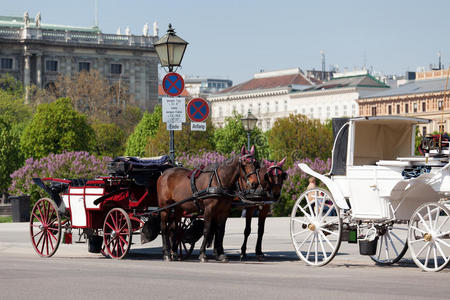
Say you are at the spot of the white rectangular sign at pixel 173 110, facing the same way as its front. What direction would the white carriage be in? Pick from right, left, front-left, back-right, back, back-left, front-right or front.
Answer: front-left

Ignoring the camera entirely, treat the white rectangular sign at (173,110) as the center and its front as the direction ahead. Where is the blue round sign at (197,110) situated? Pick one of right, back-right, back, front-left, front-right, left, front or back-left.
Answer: left

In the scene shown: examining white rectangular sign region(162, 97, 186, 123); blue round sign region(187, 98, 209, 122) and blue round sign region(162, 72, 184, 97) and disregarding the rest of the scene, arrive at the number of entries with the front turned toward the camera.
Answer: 3

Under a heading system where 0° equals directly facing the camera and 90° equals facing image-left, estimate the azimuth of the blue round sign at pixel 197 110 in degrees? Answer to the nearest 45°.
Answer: approximately 0°

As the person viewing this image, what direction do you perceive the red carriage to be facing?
facing the viewer and to the right of the viewer

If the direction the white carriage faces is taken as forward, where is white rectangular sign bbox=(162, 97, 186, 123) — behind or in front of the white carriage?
behind

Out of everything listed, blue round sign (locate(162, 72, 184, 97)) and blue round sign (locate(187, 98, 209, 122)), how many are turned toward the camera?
2
